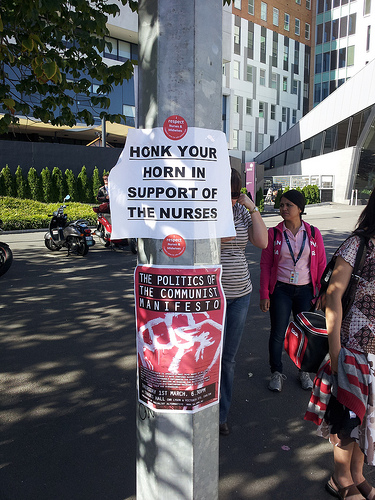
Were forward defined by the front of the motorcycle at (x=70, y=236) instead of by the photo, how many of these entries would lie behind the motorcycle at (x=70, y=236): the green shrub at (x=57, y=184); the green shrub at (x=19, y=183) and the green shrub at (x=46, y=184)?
0

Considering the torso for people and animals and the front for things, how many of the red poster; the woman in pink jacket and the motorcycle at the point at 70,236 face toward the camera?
2

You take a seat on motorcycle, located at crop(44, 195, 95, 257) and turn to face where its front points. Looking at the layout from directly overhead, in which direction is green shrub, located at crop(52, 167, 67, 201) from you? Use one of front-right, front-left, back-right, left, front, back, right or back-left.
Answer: front-right

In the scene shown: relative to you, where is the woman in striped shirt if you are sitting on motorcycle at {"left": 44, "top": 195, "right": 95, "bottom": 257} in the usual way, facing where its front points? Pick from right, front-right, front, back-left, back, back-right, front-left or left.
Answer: back-left

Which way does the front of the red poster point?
toward the camera

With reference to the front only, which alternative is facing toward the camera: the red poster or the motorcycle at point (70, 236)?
the red poster

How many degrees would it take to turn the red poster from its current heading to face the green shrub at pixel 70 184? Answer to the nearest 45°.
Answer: approximately 180°

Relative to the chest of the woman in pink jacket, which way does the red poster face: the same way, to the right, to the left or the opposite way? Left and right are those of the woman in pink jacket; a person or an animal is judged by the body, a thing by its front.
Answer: the same way

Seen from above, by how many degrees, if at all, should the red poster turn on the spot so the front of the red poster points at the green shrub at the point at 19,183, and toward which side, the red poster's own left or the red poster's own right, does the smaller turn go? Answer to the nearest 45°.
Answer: approximately 180°

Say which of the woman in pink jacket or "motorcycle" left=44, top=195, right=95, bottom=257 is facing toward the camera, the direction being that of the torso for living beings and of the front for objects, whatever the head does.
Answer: the woman in pink jacket

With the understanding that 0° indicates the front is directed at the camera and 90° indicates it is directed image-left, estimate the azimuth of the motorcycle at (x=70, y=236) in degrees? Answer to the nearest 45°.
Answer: approximately 135°

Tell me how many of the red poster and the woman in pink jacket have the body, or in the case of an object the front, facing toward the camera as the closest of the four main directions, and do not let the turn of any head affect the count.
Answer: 2

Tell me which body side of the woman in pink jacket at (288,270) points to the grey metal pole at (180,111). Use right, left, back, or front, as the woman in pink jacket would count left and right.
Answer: front

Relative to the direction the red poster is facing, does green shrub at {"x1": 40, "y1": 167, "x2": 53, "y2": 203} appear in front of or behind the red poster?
behind

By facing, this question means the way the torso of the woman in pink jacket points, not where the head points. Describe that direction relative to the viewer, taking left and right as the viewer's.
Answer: facing the viewer
